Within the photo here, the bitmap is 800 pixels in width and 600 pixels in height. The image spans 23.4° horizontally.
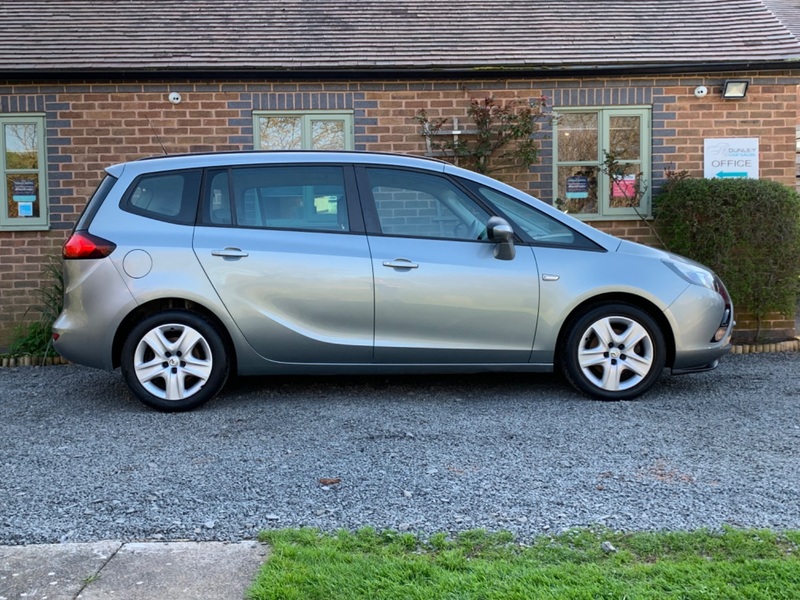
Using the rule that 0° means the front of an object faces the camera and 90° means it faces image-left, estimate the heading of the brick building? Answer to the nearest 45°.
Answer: approximately 0°

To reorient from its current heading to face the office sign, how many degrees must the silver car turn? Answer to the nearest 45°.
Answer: approximately 45° to its left

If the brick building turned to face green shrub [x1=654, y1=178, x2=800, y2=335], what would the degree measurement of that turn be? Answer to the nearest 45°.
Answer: approximately 90° to its left

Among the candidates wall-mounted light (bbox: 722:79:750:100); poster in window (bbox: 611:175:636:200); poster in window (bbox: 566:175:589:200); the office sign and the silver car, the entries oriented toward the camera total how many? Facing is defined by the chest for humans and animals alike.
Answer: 4

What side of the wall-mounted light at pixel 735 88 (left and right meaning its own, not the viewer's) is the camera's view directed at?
front

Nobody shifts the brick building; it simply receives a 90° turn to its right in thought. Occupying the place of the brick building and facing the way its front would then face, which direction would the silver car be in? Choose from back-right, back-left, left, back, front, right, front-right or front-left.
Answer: left

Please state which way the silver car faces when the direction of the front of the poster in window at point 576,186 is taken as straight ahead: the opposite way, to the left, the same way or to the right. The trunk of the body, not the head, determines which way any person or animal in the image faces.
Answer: to the left
